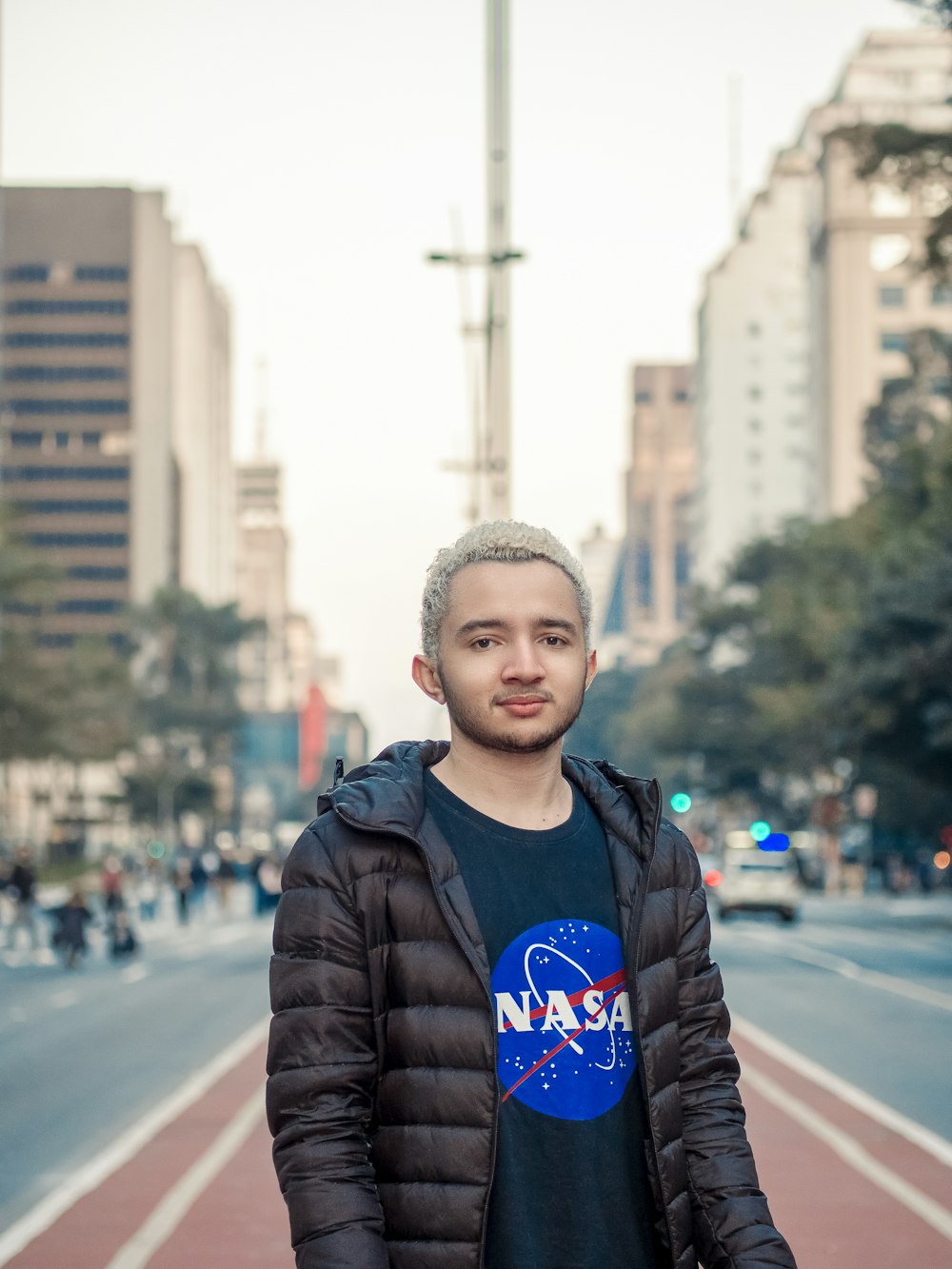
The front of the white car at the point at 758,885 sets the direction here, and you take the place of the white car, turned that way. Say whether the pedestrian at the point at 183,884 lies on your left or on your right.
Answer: on your left

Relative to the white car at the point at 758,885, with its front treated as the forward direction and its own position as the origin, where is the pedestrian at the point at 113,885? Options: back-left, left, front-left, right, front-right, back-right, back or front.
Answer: back-left

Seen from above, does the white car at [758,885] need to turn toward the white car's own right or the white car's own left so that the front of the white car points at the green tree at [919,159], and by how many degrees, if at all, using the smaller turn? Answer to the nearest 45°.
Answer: approximately 180°

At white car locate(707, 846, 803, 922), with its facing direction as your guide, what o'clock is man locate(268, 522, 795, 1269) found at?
The man is roughly at 6 o'clock from the white car.

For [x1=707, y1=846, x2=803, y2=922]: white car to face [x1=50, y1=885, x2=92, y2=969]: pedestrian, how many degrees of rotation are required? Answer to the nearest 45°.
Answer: approximately 135° to its left

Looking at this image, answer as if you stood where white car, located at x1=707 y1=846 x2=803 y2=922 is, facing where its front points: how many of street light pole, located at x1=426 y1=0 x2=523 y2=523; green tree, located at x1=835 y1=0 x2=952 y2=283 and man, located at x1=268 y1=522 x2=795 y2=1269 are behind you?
3

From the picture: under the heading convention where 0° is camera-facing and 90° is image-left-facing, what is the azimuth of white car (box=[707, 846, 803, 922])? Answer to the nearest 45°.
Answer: approximately 180°

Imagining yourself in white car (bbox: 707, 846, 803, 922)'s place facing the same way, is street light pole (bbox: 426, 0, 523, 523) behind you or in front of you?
behind
